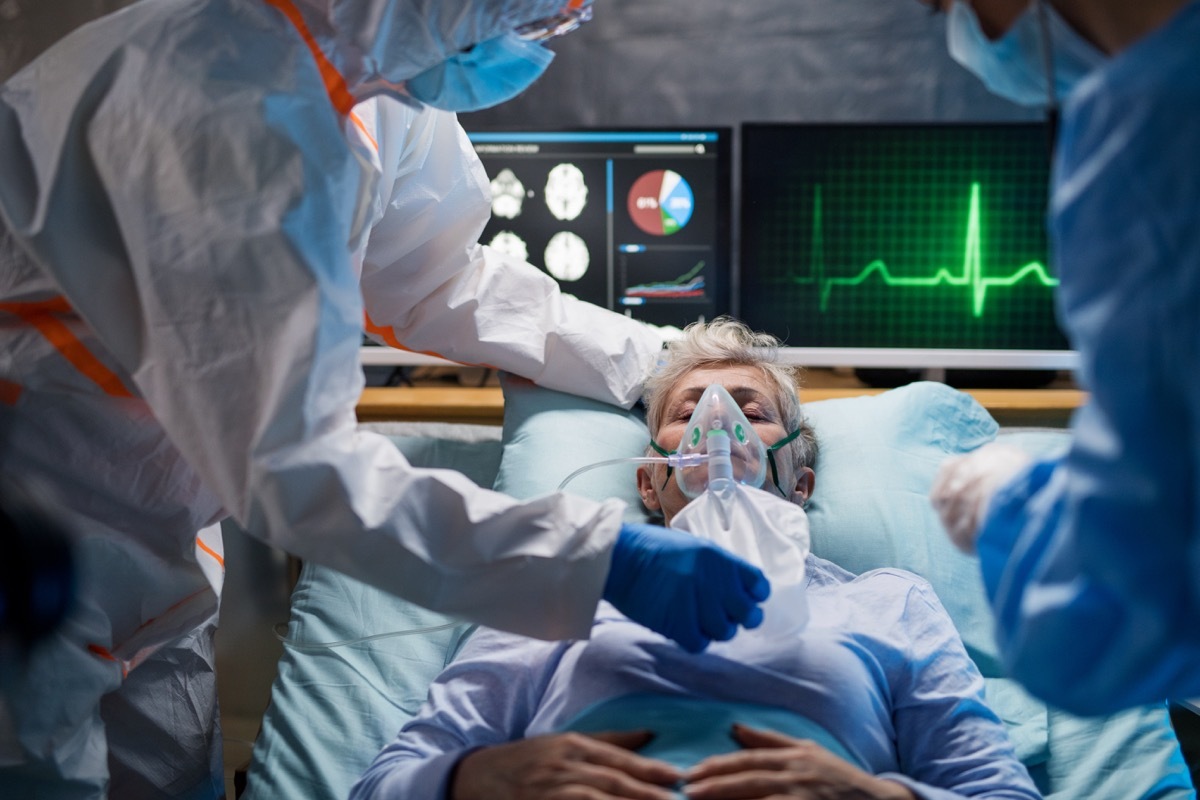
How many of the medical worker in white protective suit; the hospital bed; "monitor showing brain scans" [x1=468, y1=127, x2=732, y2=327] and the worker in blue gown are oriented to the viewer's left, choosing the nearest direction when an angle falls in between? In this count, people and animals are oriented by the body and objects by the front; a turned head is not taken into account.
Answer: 1

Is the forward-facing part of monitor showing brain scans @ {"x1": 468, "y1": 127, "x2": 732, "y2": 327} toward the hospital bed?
yes

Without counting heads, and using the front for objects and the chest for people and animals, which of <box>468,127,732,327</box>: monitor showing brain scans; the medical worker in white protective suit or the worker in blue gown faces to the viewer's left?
the worker in blue gown

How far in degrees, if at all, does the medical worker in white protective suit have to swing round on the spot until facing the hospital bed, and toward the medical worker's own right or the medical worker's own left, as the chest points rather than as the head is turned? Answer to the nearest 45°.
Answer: approximately 45° to the medical worker's own left

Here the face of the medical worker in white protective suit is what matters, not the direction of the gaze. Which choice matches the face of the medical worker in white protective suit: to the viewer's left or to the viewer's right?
to the viewer's right

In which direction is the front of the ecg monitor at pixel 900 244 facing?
toward the camera

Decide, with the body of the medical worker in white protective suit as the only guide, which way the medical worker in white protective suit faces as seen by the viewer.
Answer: to the viewer's right

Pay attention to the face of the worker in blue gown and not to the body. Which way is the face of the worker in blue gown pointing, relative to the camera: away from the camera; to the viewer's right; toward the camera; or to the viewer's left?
to the viewer's left

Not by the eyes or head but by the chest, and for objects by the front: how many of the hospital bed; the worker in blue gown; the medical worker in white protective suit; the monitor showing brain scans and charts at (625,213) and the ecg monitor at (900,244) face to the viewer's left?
1

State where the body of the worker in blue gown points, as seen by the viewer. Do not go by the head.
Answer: to the viewer's left

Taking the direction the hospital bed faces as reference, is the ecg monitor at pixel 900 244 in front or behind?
behind

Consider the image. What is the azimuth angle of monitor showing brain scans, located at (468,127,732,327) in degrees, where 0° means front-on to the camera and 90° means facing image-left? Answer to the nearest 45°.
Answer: approximately 0°
